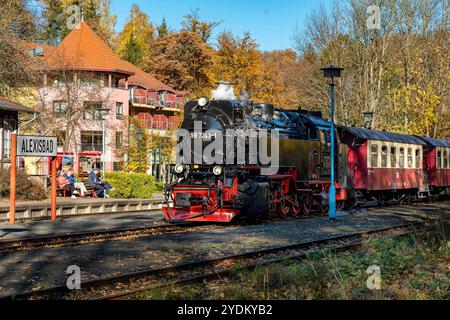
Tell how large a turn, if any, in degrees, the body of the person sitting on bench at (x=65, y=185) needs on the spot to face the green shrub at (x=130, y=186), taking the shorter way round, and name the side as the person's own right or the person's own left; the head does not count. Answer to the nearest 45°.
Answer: approximately 45° to the person's own left

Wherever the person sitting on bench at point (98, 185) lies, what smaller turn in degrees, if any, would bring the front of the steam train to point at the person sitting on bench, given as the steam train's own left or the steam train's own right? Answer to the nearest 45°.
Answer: approximately 90° to the steam train's own right

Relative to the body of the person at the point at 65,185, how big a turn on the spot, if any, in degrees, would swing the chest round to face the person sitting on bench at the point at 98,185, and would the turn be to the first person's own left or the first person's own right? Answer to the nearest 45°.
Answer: approximately 45° to the first person's own left

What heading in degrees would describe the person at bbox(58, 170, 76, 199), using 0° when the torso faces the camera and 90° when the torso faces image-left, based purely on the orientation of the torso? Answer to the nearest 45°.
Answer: approximately 315°

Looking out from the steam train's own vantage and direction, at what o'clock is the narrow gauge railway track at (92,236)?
The narrow gauge railway track is roughly at 12 o'clock from the steam train.

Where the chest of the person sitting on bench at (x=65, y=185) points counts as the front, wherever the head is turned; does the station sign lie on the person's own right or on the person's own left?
on the person's own right

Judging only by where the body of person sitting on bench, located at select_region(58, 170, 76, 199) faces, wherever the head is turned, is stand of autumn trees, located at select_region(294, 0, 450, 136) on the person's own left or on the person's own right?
on the person's own left

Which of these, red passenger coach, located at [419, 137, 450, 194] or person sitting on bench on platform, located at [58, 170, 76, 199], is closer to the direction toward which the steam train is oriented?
the person sitting on bench on platform

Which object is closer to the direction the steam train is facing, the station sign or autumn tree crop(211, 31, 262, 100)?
the station sign

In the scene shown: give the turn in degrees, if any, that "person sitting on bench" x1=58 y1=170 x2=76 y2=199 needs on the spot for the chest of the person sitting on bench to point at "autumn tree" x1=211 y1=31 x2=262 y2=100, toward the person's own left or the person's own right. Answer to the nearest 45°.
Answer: approximately 90° to the person's own left

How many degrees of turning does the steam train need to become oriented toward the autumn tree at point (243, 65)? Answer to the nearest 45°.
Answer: approximately 135° to its right
